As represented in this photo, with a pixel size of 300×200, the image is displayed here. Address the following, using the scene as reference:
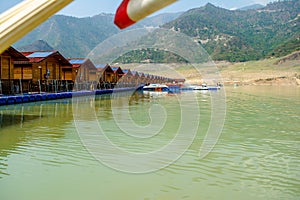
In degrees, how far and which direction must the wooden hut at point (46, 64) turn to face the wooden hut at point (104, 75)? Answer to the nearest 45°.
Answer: approximately 90° to its left

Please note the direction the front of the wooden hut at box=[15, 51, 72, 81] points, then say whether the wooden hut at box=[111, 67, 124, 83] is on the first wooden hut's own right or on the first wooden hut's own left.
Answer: on the first wooden hut's own left

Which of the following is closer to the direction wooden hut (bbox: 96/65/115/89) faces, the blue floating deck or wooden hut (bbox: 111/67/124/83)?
the blue floating deck

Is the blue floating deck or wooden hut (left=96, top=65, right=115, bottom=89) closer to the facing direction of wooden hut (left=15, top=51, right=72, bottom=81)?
the blue floating deck

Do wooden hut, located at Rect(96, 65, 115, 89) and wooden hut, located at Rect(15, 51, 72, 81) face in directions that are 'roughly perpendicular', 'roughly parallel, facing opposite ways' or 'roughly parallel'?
roughly parallel

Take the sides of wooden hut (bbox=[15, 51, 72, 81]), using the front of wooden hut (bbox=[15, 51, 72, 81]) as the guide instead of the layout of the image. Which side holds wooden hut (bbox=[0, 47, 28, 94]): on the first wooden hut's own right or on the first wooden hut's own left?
on the first wooden hut's own right

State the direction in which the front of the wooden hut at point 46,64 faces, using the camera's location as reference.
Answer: facing the viewer and to the right of the viewer

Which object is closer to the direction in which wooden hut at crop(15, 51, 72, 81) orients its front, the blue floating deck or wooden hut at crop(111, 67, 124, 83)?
the blue floating deck

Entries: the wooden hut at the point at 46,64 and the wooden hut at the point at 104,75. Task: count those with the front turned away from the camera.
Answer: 0
